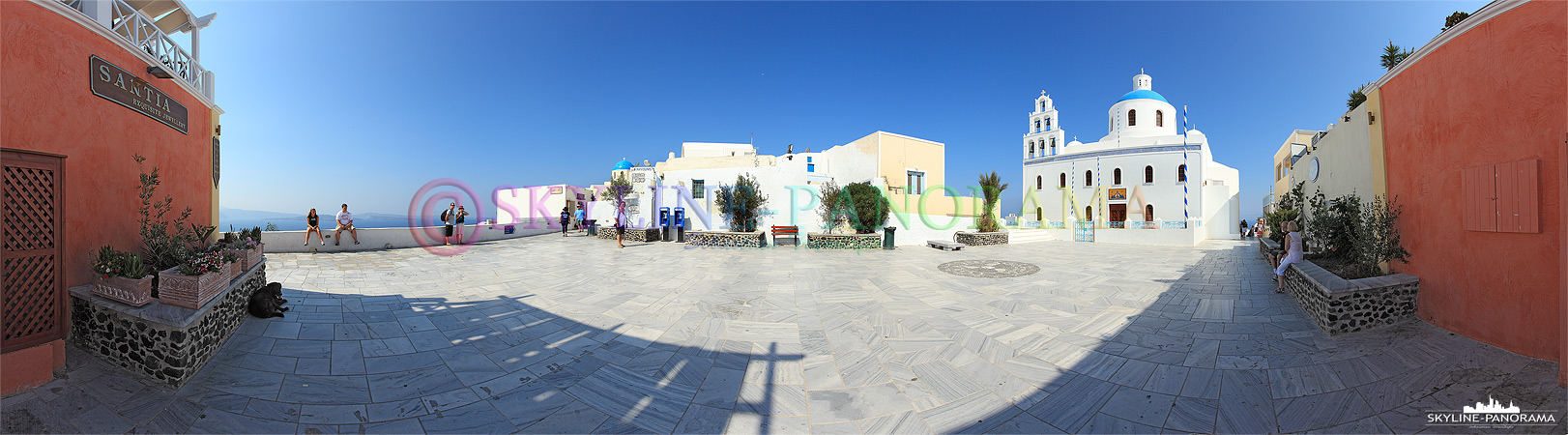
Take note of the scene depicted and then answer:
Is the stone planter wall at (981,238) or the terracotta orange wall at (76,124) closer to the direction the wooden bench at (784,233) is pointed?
the terracotta orange wall

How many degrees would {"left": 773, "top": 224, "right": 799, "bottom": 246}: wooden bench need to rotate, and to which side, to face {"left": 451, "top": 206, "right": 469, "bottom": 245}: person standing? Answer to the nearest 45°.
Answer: approximately 90° to its right

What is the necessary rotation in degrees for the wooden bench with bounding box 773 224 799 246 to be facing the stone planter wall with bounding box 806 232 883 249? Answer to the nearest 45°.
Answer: approximately 45° to its left

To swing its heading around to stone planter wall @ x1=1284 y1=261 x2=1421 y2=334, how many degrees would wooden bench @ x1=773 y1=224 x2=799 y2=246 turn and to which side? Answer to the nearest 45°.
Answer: approximately 45° to its left

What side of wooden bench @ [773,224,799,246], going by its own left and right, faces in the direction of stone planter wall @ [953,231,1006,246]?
left

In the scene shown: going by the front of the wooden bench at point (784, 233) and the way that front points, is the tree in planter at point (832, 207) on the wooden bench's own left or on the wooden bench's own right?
on the wooden bench's own left

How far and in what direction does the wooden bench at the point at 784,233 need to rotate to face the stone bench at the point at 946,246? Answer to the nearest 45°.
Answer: approximately 90° to its left

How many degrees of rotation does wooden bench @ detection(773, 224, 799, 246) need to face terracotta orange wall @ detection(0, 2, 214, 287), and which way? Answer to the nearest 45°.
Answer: approximately 45° to its right

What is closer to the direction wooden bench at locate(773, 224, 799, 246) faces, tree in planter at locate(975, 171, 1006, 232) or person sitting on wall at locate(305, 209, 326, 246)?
the person sitting on wall

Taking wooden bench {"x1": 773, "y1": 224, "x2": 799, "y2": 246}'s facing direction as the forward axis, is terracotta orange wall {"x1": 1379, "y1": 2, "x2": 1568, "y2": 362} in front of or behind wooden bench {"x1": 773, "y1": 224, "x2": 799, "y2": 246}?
in front

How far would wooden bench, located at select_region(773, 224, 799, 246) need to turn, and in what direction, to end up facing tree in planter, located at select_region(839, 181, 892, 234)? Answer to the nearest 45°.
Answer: approximately 90° to its left

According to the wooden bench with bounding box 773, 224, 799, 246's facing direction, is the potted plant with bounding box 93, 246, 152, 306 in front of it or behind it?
in front

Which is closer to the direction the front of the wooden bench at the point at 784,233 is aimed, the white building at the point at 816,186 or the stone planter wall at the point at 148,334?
the stone planter wall
